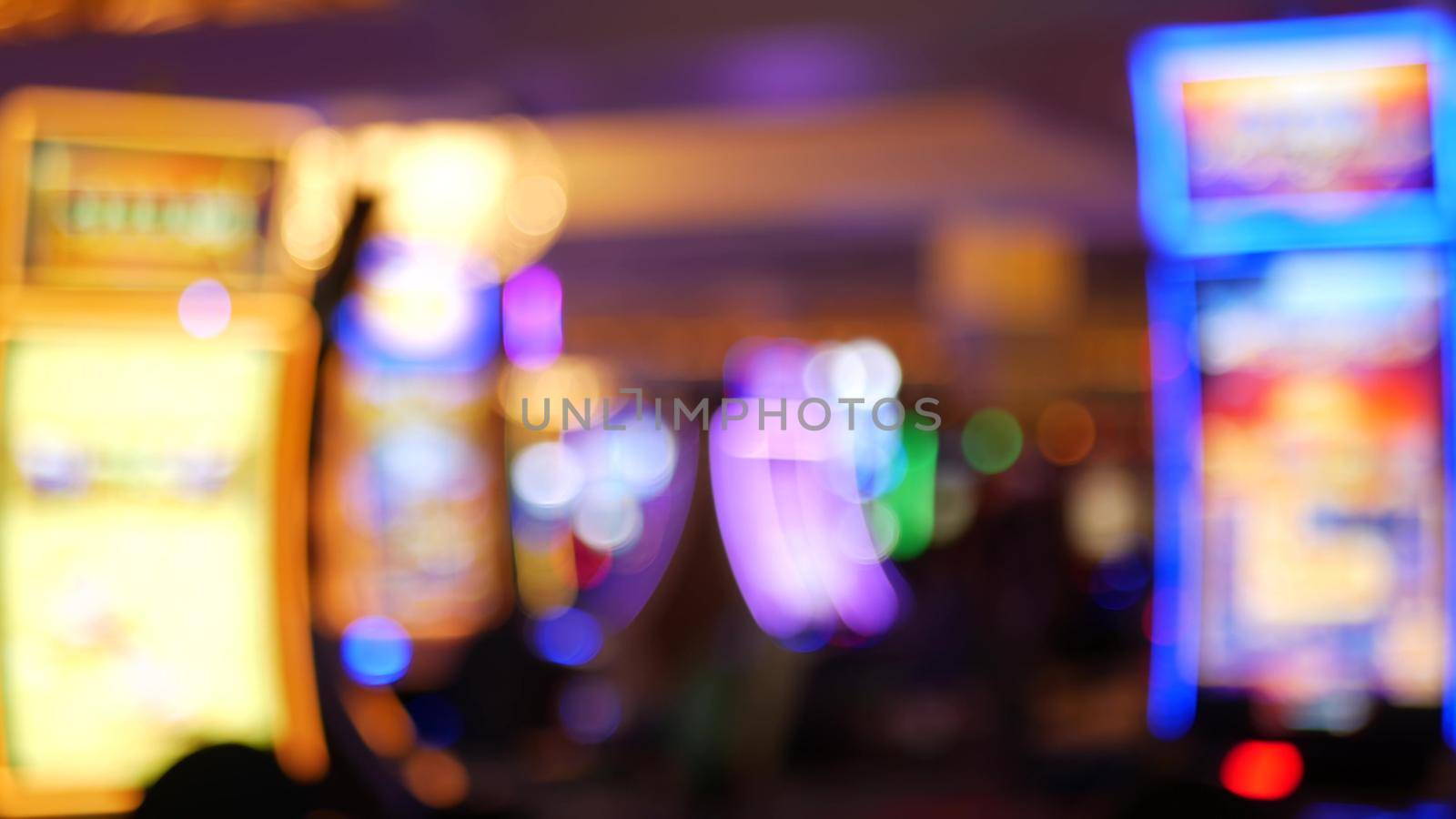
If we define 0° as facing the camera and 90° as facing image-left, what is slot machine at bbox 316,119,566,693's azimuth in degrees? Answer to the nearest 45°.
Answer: approximately 0°

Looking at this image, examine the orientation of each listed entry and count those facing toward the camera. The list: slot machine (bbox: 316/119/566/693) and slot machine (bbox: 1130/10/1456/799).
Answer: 2

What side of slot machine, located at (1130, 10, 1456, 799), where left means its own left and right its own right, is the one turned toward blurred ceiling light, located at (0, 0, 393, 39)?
right

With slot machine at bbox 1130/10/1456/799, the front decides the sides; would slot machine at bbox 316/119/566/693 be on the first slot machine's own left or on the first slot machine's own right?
on the first slot machine's own right

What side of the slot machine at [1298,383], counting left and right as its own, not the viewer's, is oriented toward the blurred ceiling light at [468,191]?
right

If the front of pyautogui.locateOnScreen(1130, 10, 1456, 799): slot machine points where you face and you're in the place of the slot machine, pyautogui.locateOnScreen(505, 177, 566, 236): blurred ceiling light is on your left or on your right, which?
on your right

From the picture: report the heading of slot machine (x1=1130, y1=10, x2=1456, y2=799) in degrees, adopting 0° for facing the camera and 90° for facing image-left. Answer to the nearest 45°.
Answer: approximately 0°

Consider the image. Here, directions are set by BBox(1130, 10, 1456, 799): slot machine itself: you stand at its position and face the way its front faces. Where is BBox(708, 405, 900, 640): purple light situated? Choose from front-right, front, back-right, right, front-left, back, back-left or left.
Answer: back-right
